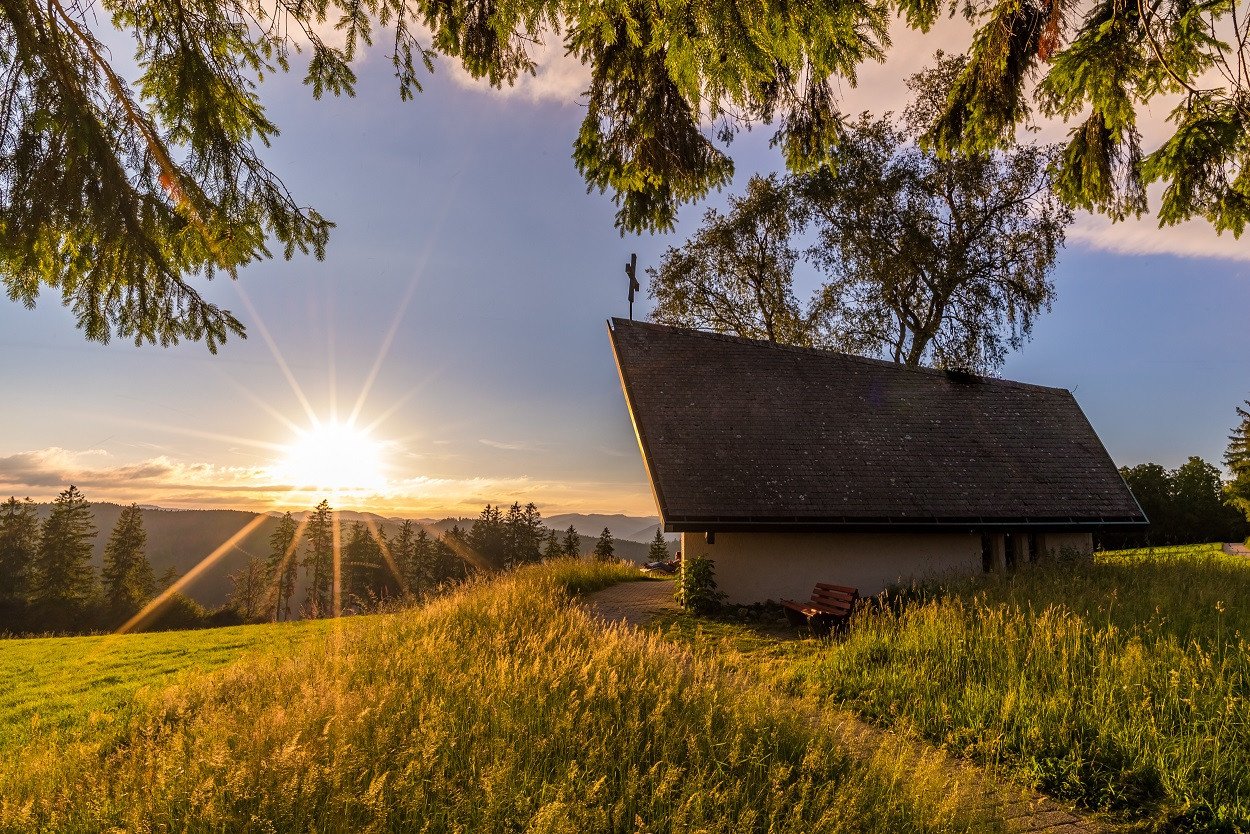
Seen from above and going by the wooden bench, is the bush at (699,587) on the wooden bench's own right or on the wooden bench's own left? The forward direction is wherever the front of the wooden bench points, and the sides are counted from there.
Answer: on the wooden bench's own right

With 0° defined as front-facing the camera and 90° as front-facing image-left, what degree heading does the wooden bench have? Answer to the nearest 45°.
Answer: approximately 45°

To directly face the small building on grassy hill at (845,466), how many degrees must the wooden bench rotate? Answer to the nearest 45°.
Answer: approximately 135° to its right

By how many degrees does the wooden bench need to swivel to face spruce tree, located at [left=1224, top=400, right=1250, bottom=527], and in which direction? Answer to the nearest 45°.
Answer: approximately 180°
